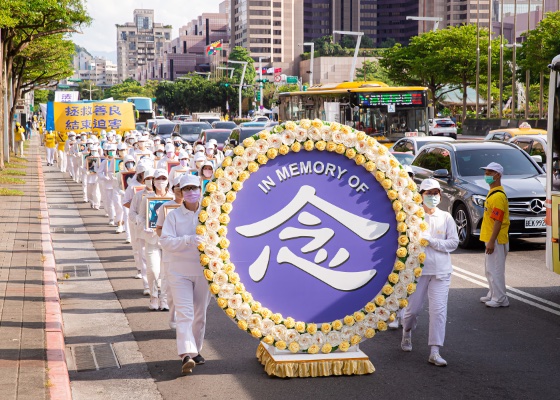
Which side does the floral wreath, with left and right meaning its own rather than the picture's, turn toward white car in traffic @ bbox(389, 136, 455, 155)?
back

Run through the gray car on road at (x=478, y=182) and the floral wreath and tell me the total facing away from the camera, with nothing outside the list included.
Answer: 0

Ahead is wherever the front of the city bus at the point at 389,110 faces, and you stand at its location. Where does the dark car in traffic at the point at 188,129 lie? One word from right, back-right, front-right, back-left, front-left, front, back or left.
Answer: back

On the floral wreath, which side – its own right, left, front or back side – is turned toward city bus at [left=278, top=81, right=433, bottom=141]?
back

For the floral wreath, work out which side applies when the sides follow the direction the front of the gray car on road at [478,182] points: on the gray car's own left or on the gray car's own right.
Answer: on the gray car's own right

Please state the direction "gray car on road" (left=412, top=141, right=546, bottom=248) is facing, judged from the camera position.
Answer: facing the viewer and to the right of the viewer

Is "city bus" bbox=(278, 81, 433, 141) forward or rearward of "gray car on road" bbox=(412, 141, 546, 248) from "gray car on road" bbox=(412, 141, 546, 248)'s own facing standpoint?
rearward

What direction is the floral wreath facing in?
toward the camera

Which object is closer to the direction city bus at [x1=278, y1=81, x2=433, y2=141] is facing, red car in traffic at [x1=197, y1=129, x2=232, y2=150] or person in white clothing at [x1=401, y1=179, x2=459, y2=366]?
the person in white clothing

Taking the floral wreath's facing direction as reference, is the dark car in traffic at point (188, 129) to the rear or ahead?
to the rear
